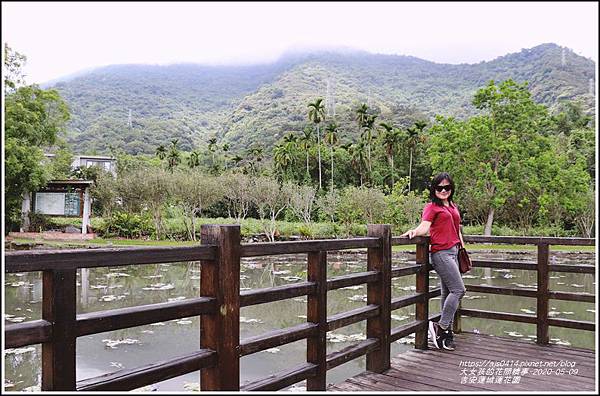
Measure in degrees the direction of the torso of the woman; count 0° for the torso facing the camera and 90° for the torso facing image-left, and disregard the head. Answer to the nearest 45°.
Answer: approximately 315°

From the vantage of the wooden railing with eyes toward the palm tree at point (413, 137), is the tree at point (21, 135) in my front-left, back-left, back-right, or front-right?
front-left

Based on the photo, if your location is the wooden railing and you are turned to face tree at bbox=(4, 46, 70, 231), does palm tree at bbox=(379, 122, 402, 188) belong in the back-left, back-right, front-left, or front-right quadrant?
front-right

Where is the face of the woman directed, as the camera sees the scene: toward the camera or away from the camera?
toward the camera

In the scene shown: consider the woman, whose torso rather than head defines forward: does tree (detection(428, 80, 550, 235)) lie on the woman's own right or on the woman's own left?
on the woman's own left

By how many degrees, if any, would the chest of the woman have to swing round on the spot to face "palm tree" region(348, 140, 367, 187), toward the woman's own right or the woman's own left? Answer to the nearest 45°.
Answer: approximately 135° to the woman's own left

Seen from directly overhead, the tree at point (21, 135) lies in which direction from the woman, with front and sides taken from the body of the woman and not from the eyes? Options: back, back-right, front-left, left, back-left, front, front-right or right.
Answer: back

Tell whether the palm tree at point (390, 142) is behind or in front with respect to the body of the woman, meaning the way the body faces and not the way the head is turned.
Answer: behind

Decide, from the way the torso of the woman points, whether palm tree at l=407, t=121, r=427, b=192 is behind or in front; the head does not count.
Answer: behind
